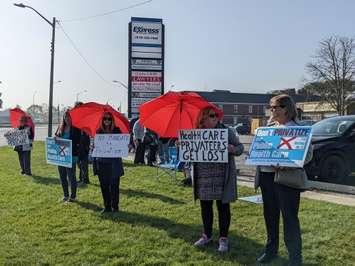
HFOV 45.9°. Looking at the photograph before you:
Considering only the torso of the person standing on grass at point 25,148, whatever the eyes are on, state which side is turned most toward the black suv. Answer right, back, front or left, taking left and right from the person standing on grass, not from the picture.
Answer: left

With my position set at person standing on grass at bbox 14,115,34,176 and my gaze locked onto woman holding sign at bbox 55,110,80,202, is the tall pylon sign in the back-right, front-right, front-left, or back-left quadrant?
back-left

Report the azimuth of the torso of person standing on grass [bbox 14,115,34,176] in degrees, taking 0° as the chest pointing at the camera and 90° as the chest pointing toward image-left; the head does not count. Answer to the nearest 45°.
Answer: approximately 45°

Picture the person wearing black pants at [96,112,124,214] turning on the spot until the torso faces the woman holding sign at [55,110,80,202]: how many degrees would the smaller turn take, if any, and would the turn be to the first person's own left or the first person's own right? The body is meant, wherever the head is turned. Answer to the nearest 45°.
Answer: approximately 135° to the first person's own right

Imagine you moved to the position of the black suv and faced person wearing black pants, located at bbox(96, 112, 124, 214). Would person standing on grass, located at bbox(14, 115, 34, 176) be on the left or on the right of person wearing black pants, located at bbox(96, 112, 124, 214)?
right

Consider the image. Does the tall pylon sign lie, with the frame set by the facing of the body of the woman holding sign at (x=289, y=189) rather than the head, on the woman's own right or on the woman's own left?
on the woman's own right

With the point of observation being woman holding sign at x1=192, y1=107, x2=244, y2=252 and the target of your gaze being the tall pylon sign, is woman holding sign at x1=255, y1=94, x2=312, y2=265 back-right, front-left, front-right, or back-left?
back-right

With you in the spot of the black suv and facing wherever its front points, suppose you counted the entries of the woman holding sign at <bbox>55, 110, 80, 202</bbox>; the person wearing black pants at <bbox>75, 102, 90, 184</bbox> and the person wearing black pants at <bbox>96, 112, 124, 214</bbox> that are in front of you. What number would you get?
3

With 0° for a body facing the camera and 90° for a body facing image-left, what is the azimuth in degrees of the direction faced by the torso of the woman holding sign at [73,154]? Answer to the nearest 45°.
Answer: approximately 45°

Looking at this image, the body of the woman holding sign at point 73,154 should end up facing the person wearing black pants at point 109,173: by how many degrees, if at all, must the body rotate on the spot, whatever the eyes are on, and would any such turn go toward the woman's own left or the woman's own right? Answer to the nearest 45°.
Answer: approximately 90° to the woman's own left
